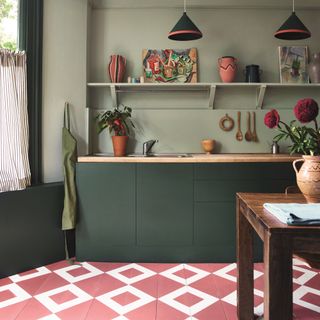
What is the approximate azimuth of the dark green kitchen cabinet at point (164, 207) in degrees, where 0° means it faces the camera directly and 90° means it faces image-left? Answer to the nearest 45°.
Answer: approximately 0°

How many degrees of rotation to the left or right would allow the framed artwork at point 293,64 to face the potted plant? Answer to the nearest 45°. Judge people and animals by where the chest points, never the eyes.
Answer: approximately 45° to its right

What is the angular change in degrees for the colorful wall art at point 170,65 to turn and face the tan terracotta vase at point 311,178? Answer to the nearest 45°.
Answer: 0° — it already faces it

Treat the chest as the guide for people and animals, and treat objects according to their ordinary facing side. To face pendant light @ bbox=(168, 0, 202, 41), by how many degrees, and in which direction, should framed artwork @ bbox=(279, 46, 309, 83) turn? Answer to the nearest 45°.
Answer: approximately 45° to its right

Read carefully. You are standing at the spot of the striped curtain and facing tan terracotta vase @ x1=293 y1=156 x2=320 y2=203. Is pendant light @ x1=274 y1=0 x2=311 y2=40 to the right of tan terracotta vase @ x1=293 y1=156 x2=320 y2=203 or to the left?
left

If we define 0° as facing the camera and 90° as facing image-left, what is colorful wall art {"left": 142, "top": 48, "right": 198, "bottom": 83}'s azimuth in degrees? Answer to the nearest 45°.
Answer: approximately 0°
